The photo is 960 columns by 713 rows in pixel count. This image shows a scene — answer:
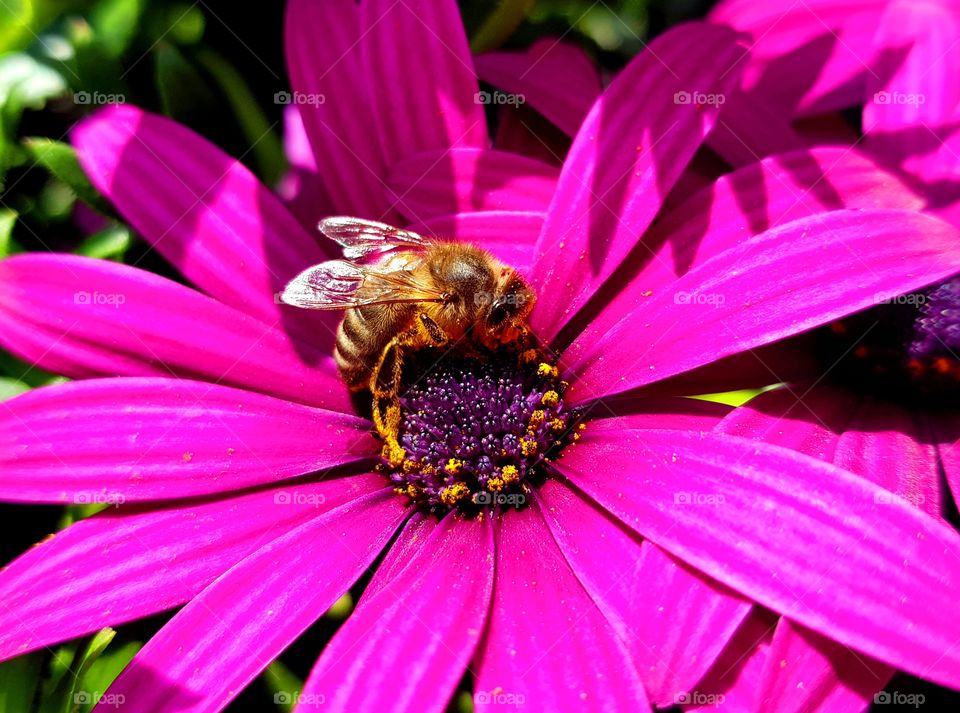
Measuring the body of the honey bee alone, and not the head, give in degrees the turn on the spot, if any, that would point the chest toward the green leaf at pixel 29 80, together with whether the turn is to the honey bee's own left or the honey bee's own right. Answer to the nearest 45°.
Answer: approximately 135° to the honey bee's own left

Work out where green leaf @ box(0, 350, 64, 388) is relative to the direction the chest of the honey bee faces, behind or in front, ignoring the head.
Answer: behind

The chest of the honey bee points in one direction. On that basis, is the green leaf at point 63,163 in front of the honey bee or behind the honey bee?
behind

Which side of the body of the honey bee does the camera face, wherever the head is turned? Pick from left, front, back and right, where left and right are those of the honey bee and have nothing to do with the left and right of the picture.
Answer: right
